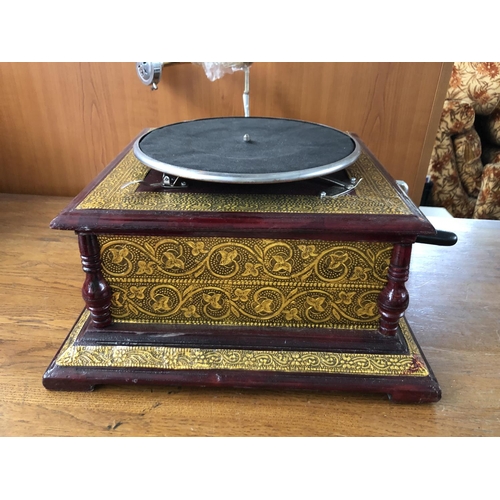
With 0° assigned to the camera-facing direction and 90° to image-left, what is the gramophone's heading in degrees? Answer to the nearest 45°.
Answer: approximately 0°

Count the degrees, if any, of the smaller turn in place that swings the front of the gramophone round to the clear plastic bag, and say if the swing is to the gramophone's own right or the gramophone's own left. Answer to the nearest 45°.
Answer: approximately 180°
